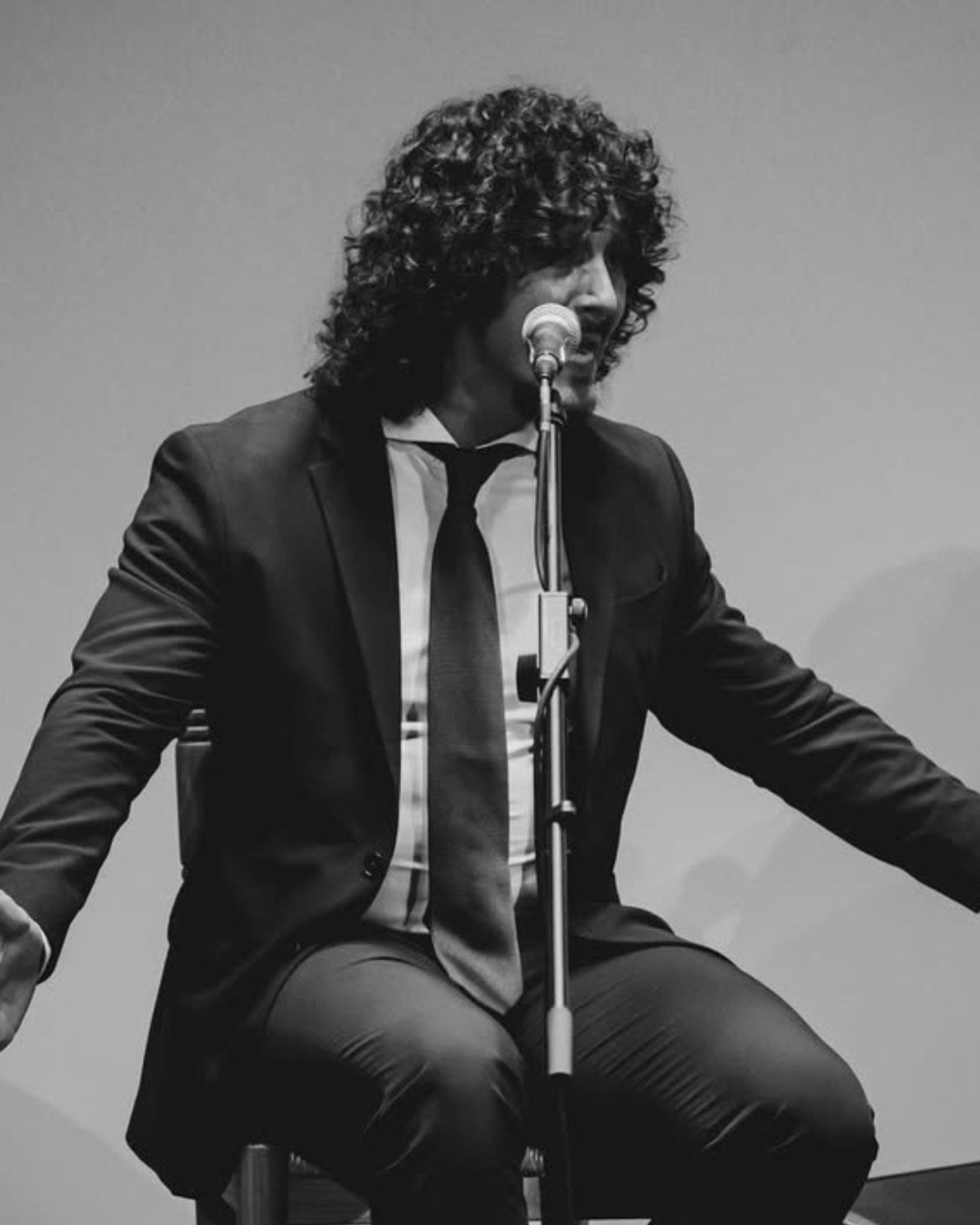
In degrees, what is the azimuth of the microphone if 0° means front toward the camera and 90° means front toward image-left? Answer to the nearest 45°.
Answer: approximately 180°

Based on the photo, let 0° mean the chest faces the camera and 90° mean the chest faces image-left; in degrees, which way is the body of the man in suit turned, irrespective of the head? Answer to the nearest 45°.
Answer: approximately 315°
